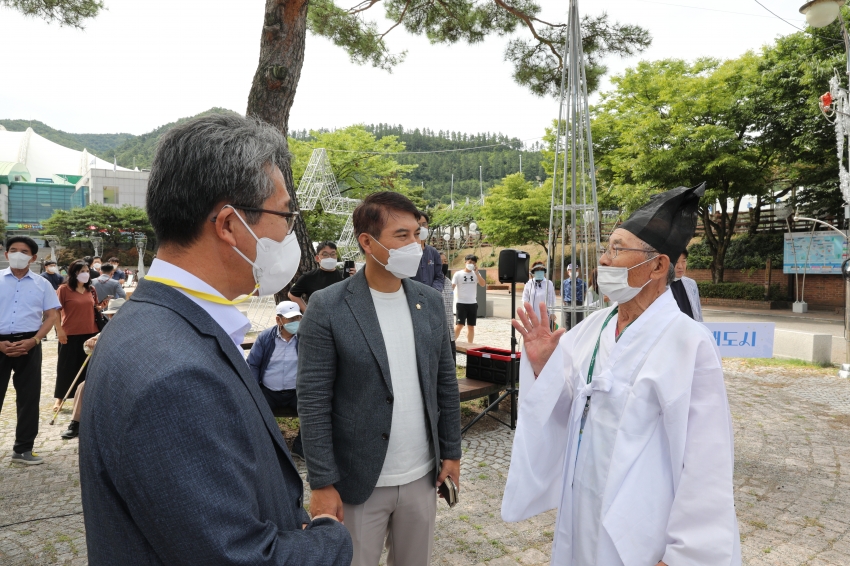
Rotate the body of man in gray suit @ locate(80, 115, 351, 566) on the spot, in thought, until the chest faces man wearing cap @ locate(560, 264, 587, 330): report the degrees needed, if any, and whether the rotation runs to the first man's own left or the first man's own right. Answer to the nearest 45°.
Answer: approximately 45° to the first man's own left

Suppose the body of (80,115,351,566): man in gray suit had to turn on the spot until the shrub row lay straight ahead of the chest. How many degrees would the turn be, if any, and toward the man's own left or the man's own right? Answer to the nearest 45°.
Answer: approximately 45° to the man's own left

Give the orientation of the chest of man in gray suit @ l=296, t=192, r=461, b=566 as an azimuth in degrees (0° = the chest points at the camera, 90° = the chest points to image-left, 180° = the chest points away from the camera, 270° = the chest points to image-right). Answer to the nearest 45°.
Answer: approximately 315°

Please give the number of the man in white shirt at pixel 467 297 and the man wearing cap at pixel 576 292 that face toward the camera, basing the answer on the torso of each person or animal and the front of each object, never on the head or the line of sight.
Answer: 2

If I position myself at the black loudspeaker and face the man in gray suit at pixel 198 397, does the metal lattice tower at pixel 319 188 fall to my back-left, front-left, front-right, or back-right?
back-right

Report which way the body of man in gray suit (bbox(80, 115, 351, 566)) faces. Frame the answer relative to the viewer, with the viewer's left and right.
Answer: facing to the right of the viewer

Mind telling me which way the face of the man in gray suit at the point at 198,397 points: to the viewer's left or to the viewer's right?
to the viewer's right
